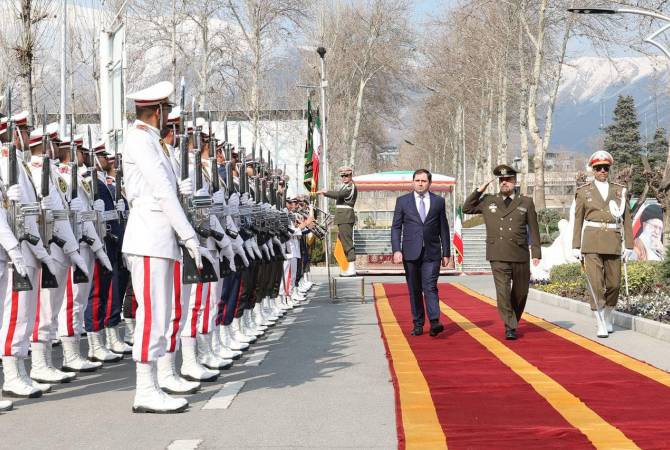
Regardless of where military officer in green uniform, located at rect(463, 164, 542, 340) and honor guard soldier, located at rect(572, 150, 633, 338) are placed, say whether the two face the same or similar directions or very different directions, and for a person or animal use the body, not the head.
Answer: same or similar directions

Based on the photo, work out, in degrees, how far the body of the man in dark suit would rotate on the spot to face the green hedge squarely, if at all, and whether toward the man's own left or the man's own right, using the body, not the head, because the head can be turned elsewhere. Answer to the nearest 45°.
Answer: approximately 135° to the man's own left

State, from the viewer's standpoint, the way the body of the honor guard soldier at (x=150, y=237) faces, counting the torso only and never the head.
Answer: to the viewer's right

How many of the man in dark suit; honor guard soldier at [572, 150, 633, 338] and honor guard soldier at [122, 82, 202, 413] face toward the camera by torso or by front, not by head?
2

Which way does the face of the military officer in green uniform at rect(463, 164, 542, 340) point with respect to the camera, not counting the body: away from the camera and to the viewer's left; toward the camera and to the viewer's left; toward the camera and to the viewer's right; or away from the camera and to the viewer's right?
toward the camera and to the viewer's left

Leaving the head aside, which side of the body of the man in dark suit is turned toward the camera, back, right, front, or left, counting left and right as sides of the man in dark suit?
front

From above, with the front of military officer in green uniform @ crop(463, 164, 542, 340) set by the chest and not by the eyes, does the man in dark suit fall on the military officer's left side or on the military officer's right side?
on the military officer's right side

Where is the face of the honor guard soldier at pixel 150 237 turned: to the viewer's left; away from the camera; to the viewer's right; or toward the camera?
to the viewer's right

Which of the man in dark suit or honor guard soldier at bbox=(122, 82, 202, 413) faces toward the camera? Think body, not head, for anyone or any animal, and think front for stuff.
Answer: the man in dark suit

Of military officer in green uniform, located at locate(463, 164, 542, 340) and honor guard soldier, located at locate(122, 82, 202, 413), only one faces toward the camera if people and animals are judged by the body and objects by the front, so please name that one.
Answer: the military officer in green uniform

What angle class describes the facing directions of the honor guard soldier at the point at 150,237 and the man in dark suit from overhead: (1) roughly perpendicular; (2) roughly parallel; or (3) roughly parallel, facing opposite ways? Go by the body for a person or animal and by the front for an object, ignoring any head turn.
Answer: roughly perpendicular

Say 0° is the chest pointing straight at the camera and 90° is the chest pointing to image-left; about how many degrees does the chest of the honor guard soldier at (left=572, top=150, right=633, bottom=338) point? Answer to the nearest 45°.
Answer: approximately 0°

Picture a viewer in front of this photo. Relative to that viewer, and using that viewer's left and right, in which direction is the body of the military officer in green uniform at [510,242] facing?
facing the viewer
